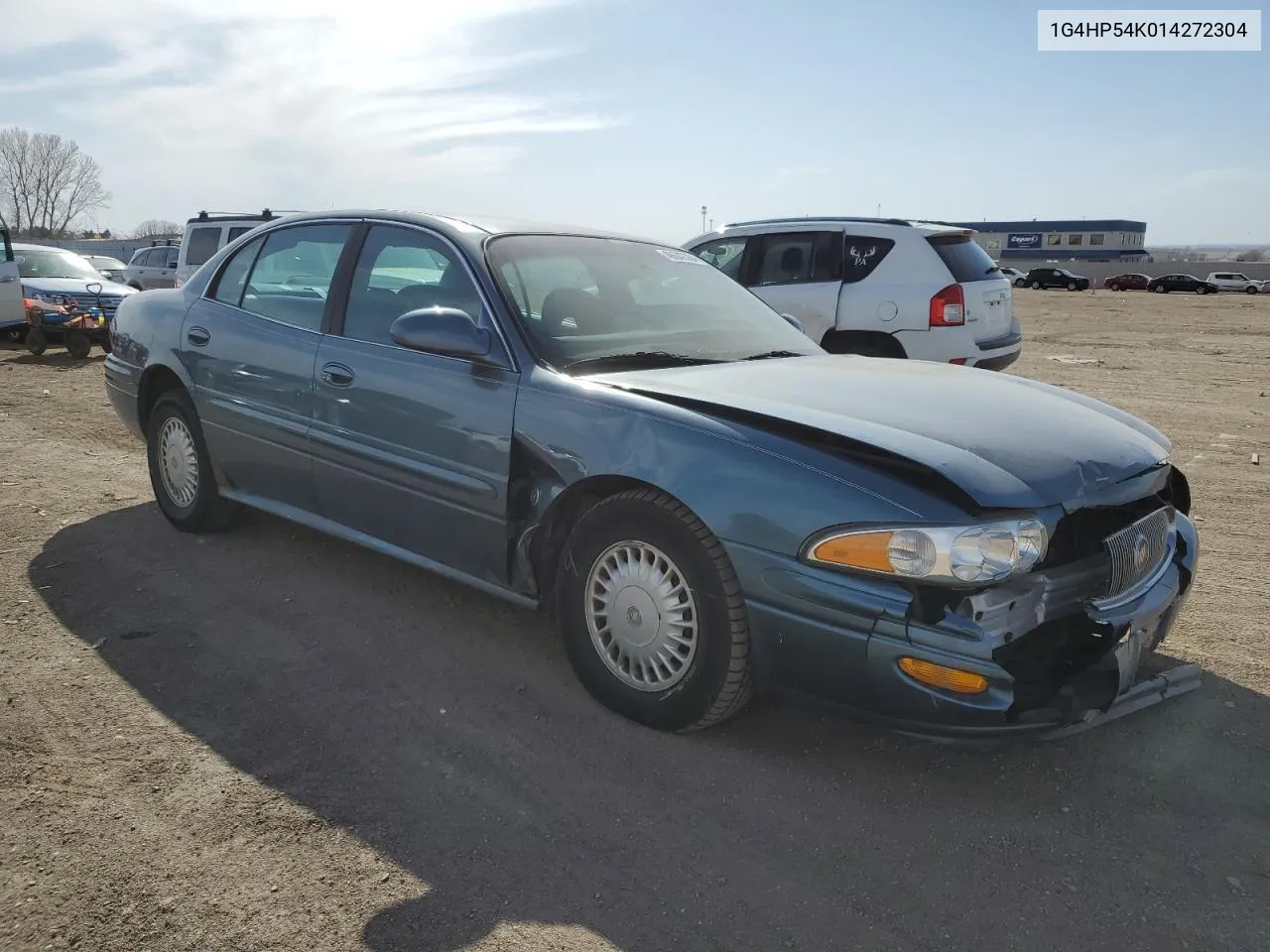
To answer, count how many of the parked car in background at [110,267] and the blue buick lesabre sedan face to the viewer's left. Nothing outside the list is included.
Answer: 0

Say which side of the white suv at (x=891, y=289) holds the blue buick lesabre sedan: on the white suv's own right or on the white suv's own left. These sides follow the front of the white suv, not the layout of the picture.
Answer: on the white suv's own left

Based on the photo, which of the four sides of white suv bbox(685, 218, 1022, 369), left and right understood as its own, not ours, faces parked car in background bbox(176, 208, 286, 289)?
front

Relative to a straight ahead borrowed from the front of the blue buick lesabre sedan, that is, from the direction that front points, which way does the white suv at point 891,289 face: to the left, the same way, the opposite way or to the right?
the opposite way

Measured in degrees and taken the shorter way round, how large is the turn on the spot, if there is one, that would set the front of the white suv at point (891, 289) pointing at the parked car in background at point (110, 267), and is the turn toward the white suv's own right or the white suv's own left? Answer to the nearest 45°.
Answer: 0° — it already faces it

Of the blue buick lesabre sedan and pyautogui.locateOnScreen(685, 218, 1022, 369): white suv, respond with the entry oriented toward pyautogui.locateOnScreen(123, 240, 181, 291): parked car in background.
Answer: the white suv

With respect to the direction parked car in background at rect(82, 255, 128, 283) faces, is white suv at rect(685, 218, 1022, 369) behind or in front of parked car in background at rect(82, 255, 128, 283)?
in front

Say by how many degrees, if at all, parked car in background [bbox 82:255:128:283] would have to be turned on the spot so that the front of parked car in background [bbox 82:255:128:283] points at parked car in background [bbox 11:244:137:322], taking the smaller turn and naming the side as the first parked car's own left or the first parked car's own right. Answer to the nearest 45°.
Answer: approximately 45° to the first parked car's own right

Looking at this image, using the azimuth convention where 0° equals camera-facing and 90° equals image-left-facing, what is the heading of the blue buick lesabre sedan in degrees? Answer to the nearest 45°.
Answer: approximately 315°

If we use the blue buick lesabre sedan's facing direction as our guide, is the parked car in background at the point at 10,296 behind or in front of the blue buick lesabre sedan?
behind

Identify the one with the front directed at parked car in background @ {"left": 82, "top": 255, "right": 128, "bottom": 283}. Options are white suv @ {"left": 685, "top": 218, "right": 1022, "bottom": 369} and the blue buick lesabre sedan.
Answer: the white suv
